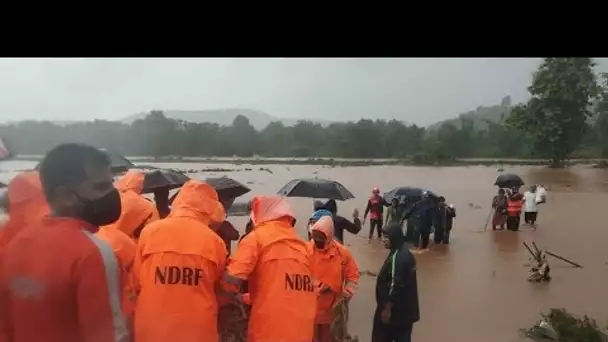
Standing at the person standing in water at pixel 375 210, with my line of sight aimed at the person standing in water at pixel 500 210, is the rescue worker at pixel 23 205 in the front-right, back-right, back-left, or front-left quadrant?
back-right

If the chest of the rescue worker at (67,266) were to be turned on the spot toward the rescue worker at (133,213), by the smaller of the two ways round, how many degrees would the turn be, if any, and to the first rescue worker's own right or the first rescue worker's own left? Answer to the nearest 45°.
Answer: approximately 45° to the first rescue worker's own left

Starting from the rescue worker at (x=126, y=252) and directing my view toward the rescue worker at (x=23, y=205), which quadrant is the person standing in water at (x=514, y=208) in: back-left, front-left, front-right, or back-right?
back-right

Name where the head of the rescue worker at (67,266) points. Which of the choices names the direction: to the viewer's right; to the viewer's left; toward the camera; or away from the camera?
to the viewer's right

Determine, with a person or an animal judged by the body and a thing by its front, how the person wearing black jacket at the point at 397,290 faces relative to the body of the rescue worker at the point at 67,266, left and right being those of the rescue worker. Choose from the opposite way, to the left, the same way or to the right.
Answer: to the left
